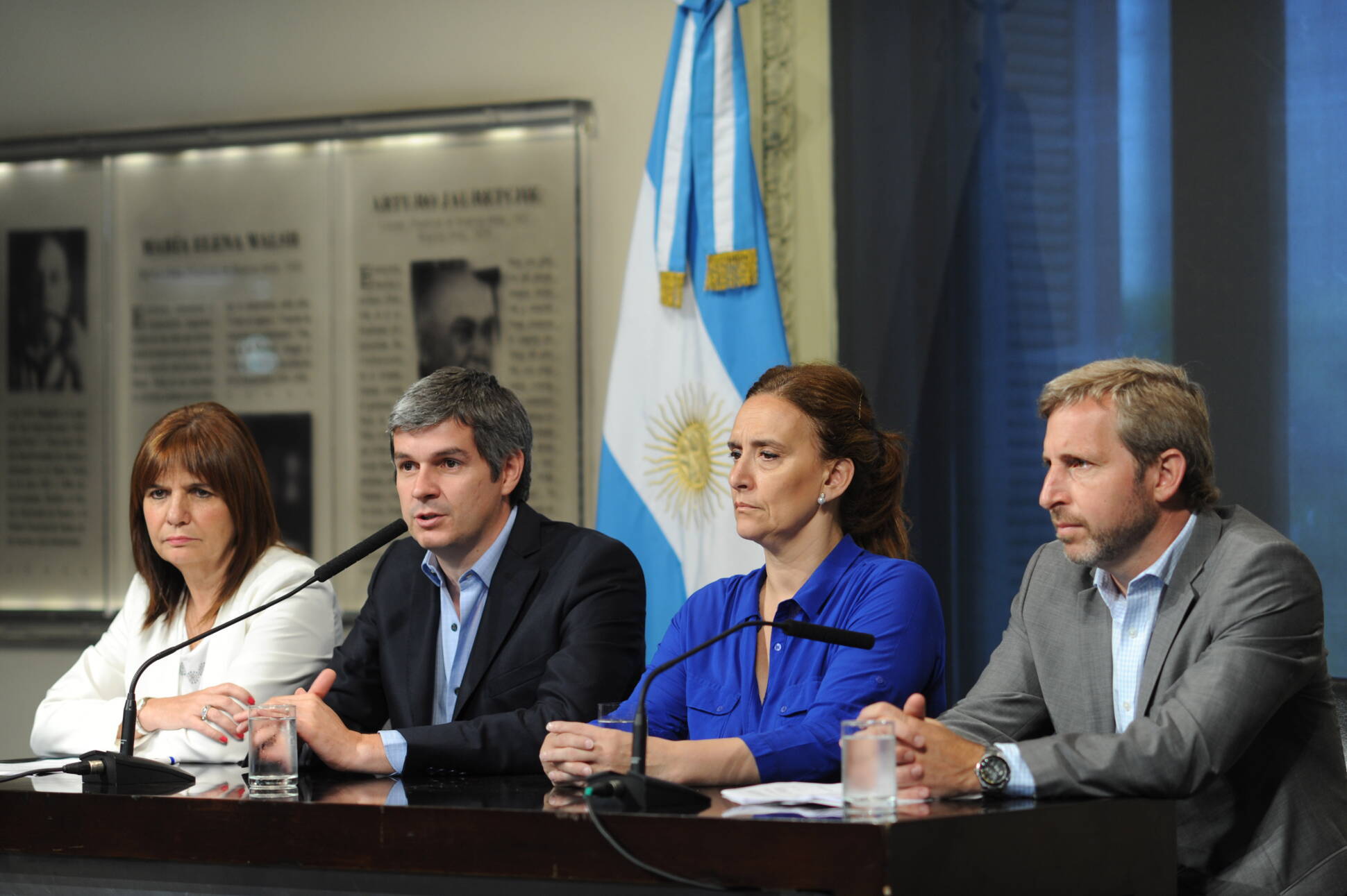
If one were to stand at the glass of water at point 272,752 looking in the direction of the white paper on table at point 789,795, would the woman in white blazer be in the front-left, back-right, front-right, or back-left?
back-left

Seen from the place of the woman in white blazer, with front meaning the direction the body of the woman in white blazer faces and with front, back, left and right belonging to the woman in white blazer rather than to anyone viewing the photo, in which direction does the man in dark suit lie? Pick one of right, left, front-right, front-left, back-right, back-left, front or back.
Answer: left

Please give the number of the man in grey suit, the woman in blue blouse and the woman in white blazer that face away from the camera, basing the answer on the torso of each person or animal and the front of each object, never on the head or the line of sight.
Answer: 0

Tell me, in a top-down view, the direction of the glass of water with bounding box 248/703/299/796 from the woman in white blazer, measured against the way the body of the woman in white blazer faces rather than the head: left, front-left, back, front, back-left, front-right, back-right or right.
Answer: front-left

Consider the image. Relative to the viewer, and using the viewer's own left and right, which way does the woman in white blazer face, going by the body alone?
facing the viewer and to the left of the viewer

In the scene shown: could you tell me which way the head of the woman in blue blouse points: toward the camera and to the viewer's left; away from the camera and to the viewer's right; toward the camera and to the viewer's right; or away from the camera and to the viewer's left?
toward the camera and to the viewer's left

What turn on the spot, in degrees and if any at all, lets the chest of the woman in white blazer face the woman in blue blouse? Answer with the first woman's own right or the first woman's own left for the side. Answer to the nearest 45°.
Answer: approximately 90° to the first woman's own left

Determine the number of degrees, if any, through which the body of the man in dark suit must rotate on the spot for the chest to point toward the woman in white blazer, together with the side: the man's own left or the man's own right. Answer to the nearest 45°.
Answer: approximately 90° to the man's own right

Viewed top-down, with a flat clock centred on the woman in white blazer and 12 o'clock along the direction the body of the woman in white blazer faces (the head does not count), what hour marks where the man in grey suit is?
The man in grey suit is roughly at 9 o'clock from the woman in white blazer.

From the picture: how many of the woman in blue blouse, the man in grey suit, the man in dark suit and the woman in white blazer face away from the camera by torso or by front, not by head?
0

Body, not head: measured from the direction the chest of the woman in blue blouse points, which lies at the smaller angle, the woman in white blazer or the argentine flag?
the woman in white blazer

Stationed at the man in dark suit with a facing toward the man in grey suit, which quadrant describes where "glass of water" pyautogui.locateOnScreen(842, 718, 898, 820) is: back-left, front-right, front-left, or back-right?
front-right
